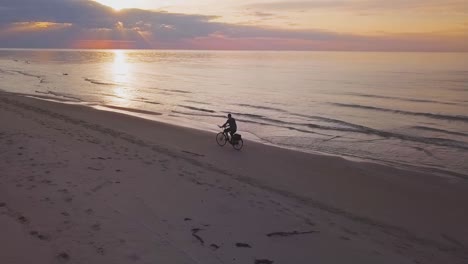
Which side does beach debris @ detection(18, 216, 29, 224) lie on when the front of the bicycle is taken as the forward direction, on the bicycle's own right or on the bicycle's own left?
on the bicycle's own left

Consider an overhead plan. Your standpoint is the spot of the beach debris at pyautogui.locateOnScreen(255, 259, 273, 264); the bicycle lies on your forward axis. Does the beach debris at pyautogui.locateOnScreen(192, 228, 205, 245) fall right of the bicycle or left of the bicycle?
left

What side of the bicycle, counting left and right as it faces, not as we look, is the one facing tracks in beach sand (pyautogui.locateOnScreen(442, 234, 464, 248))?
back

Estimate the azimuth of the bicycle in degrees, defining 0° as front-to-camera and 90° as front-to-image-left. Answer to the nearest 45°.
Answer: approximately 135°

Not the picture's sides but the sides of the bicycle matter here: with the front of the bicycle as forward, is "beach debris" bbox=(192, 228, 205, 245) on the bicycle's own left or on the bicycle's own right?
on the bicycle's own left

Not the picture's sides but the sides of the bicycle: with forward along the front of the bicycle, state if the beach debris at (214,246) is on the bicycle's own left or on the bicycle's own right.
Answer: on the bicycle's own left

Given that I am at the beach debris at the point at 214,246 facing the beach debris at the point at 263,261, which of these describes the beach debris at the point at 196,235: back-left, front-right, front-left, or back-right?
back-left
